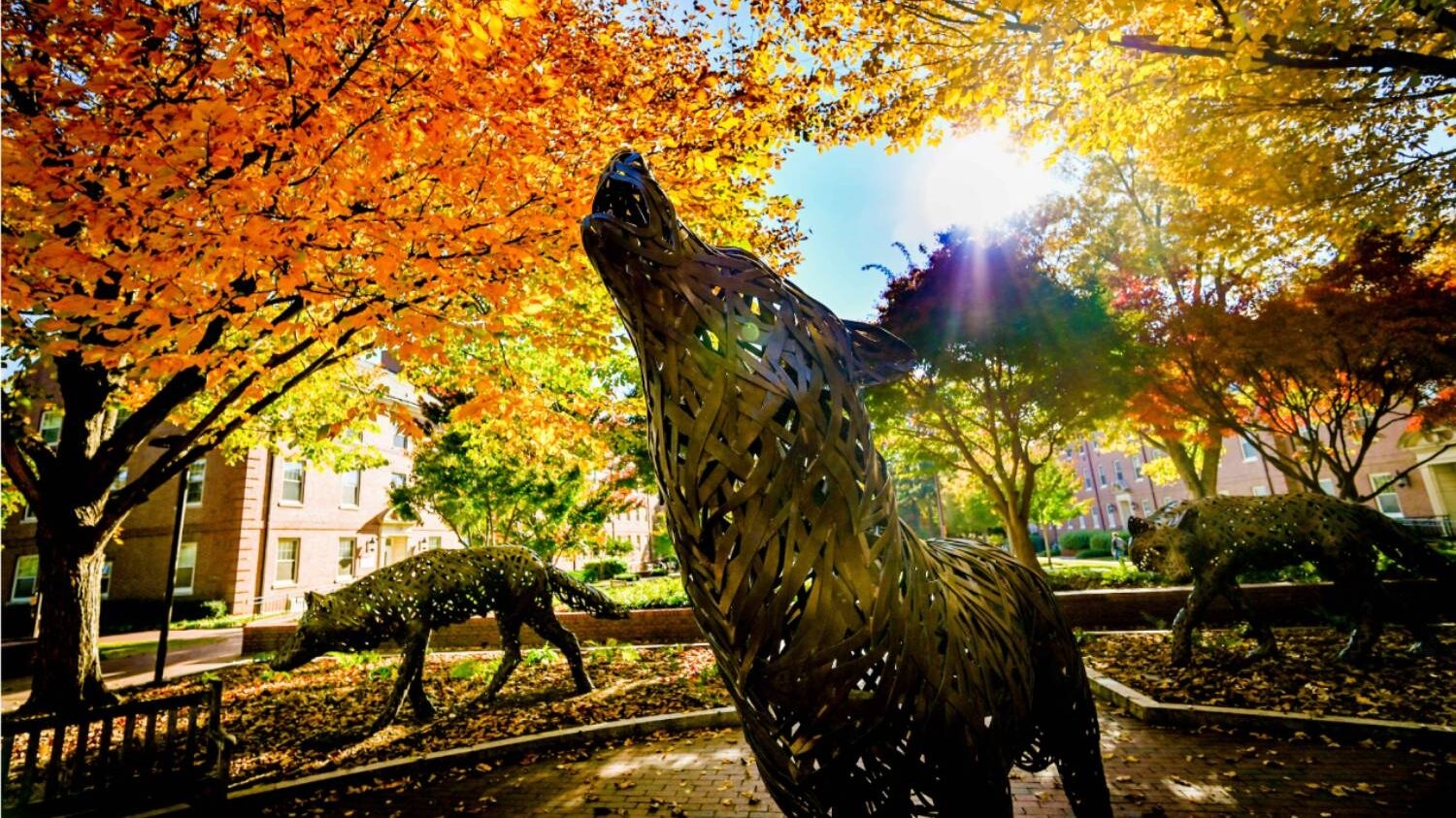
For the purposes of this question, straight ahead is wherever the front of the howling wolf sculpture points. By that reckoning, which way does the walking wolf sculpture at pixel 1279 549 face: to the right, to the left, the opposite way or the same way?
to the right

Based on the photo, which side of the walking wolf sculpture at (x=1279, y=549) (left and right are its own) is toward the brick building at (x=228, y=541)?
front

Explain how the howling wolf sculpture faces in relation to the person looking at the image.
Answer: facing the viewer and to the left of the viewer

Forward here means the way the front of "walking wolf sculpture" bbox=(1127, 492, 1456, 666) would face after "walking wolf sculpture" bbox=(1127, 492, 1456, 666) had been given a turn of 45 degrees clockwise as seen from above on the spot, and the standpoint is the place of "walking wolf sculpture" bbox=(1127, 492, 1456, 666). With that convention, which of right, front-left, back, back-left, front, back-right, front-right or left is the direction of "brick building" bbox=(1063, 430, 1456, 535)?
front-right

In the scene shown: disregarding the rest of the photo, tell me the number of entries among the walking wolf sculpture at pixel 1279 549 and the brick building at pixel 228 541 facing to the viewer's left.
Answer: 1

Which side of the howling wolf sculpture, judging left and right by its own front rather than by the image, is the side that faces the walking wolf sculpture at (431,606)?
right

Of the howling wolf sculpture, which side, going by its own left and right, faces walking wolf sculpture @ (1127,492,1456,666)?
back

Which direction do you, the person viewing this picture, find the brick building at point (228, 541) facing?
facing the viewer and to the right of the viewer

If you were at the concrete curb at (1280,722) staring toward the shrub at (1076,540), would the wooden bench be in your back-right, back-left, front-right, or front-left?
back-left

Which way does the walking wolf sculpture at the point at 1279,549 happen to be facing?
to the viewer's left

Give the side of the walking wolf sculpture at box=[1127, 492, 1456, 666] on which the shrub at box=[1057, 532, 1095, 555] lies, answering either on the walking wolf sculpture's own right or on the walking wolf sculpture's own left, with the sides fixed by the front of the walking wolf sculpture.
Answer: on the walking wolf sculpture's own right

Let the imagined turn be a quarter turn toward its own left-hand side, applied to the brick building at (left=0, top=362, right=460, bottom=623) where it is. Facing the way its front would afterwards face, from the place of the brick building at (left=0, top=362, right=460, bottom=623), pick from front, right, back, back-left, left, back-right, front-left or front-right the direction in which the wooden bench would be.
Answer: back-right
